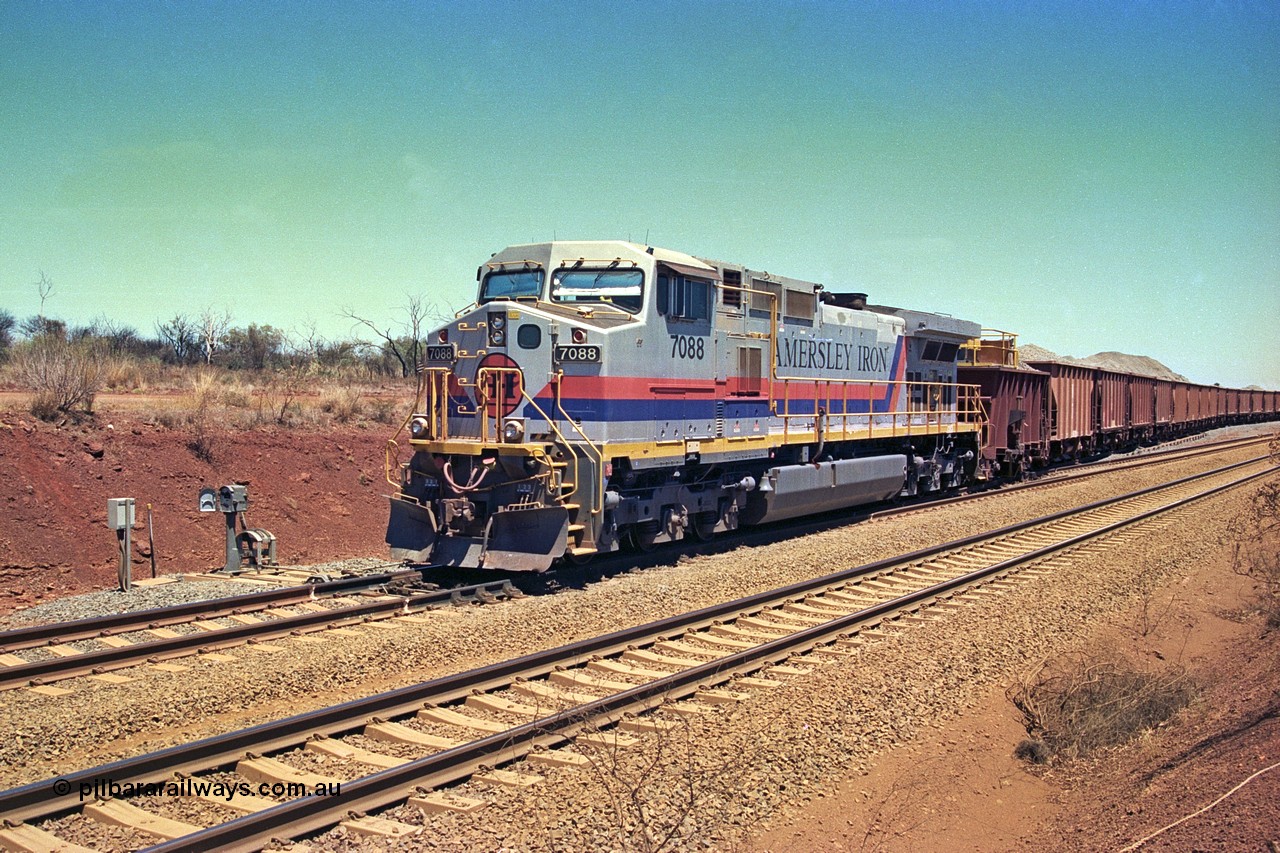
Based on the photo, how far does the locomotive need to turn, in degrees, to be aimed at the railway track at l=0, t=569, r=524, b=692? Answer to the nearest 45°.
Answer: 0° — it already faces it

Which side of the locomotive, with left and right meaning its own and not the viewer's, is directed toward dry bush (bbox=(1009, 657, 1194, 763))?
left

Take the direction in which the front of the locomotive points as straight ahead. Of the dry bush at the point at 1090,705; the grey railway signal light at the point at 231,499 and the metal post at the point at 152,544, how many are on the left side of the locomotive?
1

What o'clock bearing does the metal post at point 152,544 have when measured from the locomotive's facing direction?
The metal post is roughly at 12 o'clock from the locomotive.

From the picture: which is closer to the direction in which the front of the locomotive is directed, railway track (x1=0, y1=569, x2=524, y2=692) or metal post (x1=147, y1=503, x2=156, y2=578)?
the railway track

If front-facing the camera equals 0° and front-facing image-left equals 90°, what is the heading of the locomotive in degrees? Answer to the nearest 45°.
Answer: approximately 45°

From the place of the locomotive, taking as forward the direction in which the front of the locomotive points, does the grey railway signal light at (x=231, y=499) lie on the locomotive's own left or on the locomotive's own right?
on the locomotive's own right
